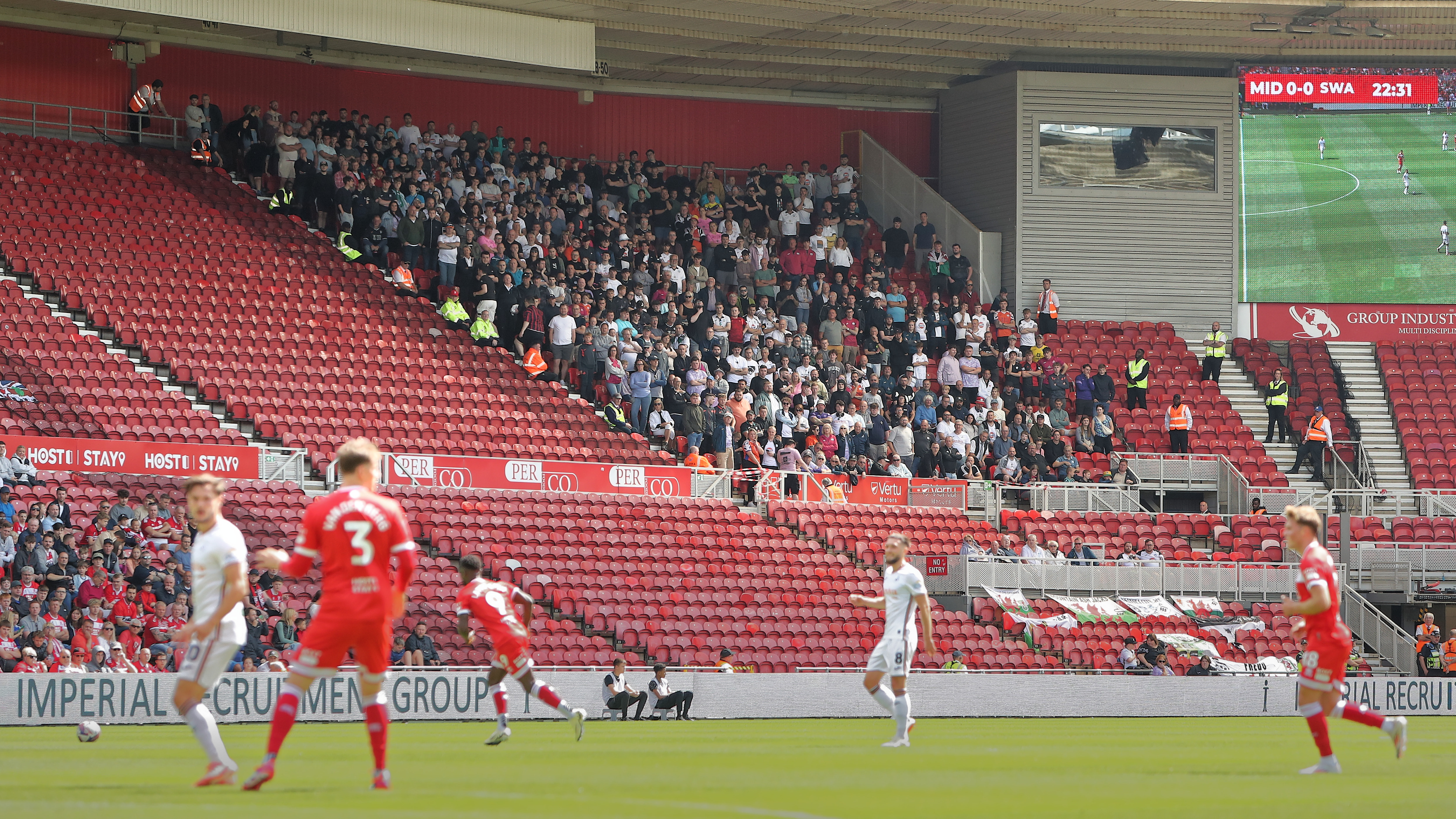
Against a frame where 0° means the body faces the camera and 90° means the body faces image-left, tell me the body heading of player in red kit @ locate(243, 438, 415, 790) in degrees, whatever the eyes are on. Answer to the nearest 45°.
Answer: approximately 180°

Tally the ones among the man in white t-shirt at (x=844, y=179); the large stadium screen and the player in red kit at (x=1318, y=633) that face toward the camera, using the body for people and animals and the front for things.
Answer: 2

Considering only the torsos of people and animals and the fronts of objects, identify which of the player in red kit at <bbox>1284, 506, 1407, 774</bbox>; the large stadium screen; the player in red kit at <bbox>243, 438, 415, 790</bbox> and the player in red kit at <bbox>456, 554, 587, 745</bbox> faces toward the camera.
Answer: the large stadium screen

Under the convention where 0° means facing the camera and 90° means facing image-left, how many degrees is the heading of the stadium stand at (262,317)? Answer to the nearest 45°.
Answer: approximately 315°

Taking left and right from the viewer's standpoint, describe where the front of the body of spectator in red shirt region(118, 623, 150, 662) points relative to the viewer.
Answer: facing the viewer and to the right of the viewer

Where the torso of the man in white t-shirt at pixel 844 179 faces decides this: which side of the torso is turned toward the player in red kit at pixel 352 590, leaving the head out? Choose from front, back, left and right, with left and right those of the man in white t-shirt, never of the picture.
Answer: front

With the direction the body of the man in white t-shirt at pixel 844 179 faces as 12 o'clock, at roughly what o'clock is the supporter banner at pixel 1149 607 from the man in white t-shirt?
The supporter banner is roughly at 11 o'clock from the man in white t-shirt.

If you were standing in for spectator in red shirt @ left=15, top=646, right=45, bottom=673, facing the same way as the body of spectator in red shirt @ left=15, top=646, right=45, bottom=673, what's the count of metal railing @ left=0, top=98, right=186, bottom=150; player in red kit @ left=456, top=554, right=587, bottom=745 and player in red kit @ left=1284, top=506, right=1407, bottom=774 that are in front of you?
2

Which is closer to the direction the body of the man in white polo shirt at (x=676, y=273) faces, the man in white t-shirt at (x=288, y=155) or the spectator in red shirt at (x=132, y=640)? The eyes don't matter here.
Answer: the spectator in red shirt

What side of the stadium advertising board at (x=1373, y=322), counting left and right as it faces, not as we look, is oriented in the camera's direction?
front

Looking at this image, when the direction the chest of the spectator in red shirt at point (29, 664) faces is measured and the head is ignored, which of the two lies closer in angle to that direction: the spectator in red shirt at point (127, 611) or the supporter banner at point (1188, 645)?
the supporter banner

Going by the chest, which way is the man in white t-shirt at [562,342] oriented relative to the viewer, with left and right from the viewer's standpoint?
facing the viewer

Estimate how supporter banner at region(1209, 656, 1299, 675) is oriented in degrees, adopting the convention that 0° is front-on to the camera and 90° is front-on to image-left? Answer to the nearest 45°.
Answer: approximately 0°

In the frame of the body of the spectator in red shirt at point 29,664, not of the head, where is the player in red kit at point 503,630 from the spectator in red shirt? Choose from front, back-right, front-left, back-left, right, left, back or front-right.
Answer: front
